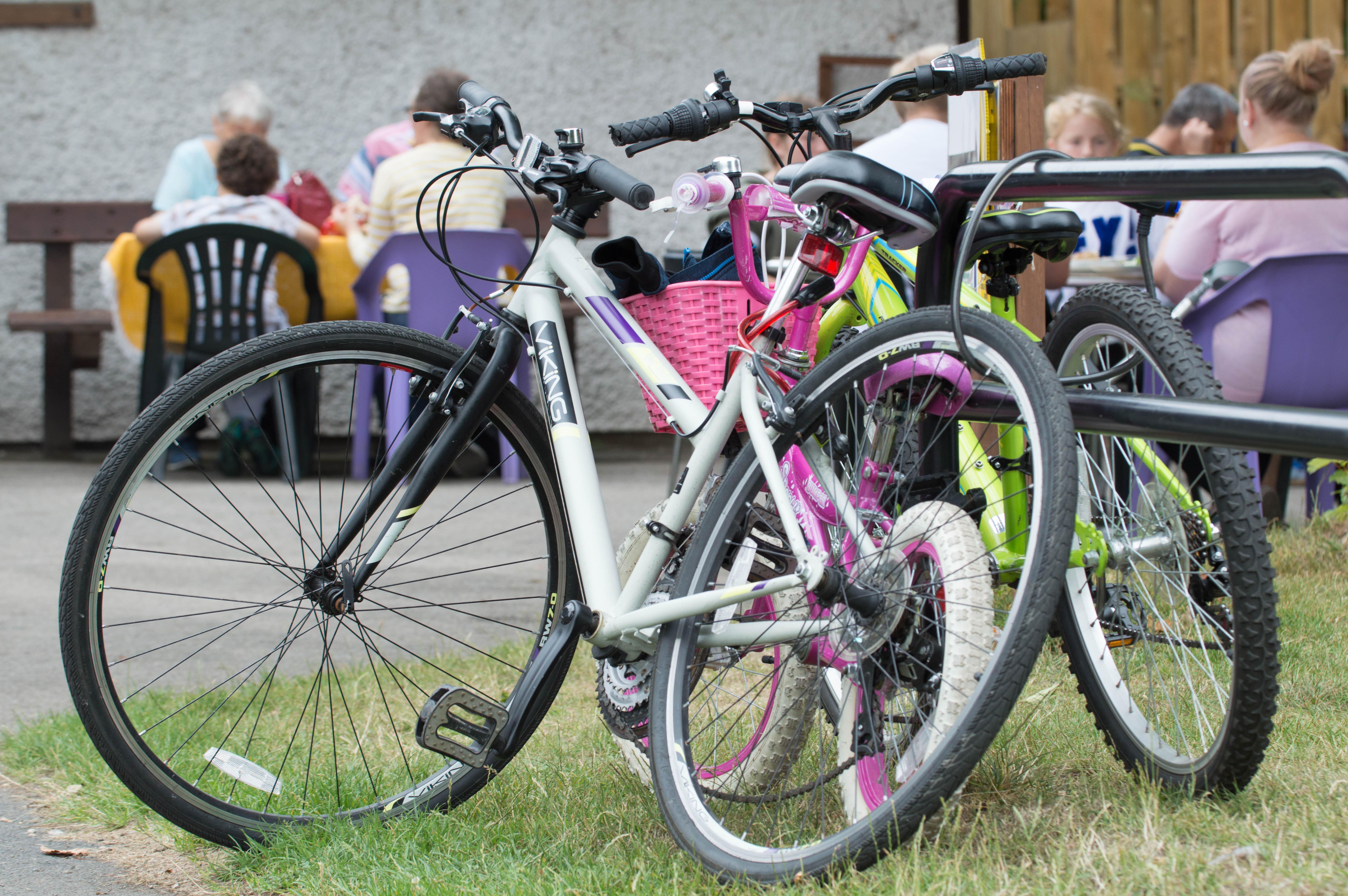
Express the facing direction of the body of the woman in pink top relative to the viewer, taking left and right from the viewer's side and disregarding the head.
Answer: facing away from the viewer and to the left of the viewer

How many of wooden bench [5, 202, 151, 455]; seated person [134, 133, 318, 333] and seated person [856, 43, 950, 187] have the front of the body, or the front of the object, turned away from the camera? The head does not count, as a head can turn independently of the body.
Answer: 2

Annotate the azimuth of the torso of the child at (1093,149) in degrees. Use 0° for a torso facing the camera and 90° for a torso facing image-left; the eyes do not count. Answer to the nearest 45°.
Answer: approximately 0°

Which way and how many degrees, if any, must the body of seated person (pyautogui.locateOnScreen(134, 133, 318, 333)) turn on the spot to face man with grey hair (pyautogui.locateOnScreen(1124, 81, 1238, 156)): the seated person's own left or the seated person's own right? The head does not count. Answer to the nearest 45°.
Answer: approximately 135° to the seated person's own right

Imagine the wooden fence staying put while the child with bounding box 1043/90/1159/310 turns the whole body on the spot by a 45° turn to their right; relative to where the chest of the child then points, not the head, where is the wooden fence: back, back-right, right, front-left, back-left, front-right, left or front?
back-right

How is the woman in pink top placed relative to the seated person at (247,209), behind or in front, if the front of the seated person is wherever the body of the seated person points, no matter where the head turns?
behind

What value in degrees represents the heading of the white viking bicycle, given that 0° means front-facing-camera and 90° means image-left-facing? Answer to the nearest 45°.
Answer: approximately 135°

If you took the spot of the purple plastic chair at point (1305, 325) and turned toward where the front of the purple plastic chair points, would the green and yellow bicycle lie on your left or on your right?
on your left

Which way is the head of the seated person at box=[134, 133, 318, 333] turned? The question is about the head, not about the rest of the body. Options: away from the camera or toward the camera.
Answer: away from the camera

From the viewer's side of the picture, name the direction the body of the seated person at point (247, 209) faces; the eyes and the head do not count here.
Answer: away from the camera

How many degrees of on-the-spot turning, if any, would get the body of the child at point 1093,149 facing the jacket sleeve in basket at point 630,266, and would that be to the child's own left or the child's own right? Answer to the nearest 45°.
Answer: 0° — they already face it
